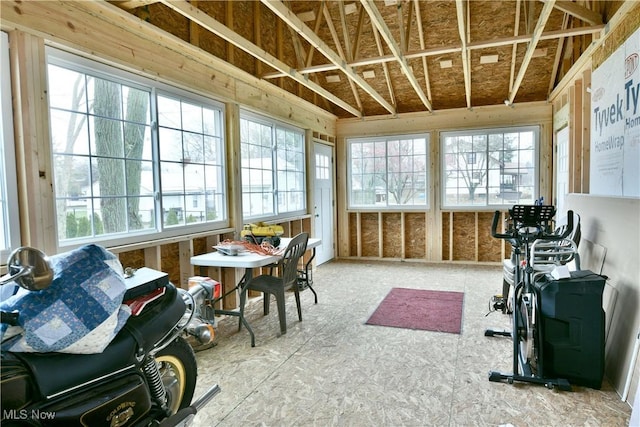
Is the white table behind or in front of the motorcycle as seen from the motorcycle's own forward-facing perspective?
behind

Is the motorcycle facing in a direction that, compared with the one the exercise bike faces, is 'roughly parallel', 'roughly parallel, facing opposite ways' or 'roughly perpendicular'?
roughly parallel

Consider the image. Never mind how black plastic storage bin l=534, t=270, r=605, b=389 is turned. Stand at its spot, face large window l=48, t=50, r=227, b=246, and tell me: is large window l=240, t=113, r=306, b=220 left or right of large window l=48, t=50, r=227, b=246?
right

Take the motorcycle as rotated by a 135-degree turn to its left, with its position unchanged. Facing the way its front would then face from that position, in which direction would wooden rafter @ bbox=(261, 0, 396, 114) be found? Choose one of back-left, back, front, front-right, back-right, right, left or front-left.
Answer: front-left

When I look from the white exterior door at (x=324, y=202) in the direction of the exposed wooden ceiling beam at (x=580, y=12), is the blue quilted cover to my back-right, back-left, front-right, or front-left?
front-right
